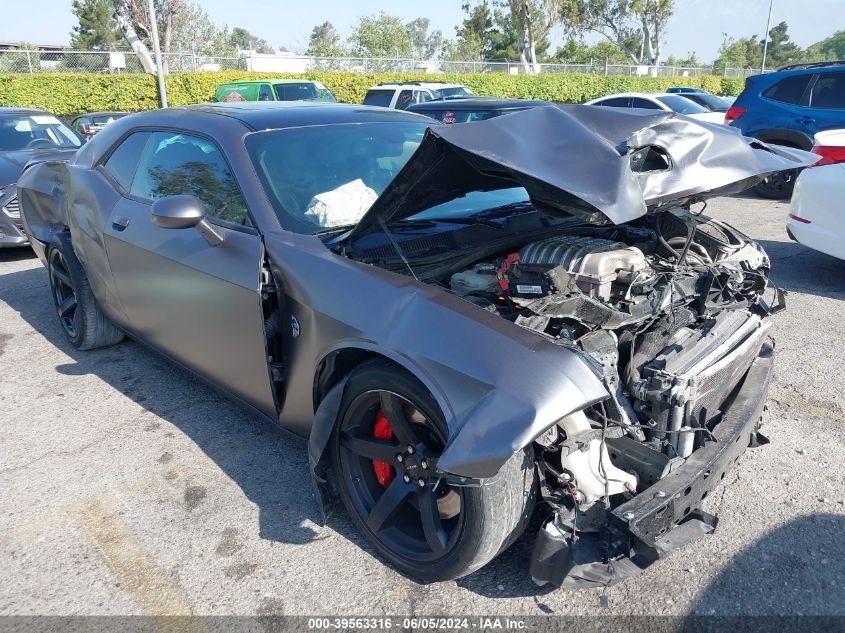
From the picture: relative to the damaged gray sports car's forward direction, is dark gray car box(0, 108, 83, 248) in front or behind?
behind

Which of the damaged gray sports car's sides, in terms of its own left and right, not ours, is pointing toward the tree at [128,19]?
back

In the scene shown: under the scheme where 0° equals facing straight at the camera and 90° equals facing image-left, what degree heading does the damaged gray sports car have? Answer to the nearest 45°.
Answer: approximately 315°

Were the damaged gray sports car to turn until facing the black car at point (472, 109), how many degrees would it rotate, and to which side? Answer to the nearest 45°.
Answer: approximately 135° to its left

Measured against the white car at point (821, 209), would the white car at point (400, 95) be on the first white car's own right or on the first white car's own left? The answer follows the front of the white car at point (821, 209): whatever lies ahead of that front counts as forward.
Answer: on the first white car's own left

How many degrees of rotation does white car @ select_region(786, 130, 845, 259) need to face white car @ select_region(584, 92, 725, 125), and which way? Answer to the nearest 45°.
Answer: approximately 45° to its left
